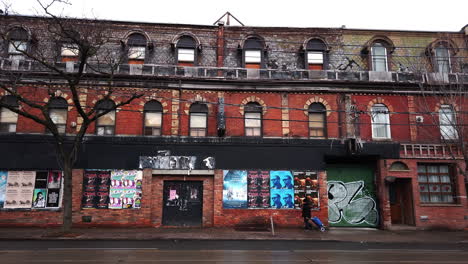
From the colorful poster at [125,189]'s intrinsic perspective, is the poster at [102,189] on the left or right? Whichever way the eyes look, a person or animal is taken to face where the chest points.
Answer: on its right

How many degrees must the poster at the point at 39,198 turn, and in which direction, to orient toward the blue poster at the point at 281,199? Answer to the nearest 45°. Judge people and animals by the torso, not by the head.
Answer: approximately 45° to its left

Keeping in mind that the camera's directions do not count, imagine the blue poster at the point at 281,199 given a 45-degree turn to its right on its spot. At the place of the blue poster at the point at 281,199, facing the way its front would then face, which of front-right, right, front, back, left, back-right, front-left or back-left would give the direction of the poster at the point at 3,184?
front-right

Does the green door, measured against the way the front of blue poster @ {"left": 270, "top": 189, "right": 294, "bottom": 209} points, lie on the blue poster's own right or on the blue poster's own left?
on the blue poster's own left

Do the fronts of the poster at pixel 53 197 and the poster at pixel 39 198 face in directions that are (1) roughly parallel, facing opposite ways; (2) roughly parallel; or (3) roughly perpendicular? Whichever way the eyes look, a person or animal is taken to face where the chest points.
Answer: roughly parallel

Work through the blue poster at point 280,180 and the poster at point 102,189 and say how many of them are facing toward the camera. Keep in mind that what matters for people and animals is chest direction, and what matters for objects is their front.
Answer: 2

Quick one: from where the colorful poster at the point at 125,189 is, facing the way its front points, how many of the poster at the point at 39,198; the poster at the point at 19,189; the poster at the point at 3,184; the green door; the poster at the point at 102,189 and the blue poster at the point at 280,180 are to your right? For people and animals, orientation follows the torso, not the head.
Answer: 4

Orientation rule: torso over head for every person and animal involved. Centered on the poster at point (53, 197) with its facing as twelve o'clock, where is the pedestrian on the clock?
The pedestrian is roughly at 10 o'clock from the poster.

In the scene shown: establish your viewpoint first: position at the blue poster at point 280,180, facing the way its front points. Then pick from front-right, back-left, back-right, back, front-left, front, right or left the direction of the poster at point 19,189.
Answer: right

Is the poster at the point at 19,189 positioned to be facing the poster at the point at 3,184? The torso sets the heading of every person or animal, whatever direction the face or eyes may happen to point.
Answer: no

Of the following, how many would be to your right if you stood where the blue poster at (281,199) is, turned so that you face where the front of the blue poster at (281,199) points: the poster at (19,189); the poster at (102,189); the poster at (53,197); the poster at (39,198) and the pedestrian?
4

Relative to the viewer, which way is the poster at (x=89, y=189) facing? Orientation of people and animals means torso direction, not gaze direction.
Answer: toward the camera

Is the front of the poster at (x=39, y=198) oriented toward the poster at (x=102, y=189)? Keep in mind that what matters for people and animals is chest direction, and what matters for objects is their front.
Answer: no

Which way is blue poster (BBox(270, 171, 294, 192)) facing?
toward the camera

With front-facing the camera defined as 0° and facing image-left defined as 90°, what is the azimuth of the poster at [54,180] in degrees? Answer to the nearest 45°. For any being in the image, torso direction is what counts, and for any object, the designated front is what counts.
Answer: approximately 0°

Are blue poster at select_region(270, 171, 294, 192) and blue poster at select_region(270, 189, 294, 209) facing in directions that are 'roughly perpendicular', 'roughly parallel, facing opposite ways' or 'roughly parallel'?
roughly parallel

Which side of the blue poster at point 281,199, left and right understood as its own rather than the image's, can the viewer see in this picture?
front
